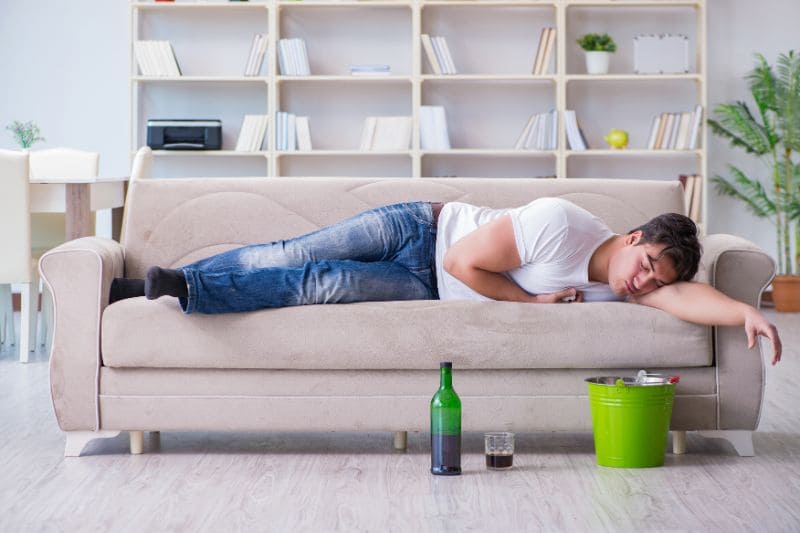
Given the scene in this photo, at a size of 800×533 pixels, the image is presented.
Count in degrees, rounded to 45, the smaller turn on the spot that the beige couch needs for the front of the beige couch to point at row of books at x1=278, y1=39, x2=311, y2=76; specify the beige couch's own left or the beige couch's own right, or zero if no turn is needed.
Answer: approximately 180°

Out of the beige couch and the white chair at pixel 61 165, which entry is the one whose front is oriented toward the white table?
the white chair

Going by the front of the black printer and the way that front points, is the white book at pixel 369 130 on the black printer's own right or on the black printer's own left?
on the black printer's own left

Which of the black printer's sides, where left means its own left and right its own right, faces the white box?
left

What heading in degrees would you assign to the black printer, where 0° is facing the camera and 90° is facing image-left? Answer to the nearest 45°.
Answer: approximately 0°

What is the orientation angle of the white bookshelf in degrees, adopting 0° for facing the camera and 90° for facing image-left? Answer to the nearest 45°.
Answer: approximately 0°

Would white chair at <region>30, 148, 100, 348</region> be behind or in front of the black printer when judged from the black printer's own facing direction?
in front

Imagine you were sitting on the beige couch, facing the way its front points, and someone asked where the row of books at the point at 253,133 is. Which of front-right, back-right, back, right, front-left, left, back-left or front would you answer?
back

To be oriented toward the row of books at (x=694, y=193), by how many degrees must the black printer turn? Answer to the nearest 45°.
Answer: approximately 90° to its left
